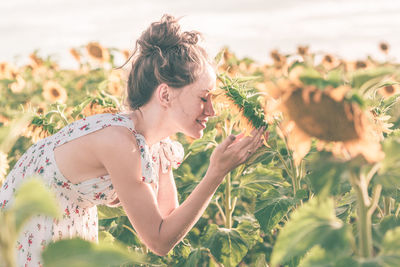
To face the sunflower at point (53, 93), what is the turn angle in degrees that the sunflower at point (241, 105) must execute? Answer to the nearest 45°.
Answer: approximately 45° to its right

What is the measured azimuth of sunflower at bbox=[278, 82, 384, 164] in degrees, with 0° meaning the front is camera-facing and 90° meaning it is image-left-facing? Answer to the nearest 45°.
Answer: approximately 45°

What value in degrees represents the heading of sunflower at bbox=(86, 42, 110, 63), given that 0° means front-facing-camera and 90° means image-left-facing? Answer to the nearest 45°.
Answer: approximately 45°

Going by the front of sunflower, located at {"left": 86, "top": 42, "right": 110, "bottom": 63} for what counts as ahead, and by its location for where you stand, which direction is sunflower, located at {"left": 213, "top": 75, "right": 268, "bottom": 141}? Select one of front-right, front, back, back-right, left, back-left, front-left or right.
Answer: front-left

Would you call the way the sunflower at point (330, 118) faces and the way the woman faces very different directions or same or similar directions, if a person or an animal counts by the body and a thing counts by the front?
very different directions

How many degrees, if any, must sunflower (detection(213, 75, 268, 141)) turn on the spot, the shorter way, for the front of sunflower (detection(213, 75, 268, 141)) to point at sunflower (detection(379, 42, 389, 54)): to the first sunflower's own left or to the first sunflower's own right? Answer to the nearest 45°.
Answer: approximately 90° to the first sunflower's own right

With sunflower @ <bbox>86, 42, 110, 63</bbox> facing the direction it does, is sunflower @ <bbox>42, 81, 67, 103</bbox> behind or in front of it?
in front

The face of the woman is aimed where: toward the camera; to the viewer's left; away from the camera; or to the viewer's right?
to the viewer's right

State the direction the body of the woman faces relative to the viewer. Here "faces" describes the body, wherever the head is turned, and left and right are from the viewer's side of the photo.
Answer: facing to the right of the viewer

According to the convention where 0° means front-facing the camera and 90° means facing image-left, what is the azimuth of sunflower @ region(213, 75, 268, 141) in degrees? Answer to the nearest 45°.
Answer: approximately 90°

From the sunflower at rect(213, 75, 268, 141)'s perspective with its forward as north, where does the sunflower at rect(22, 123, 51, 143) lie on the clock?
the sunflower at rect(22, 123, 51, 143) is roughly at 1 o'clock from the sunflower at rect(213, 75, 268, 141).
